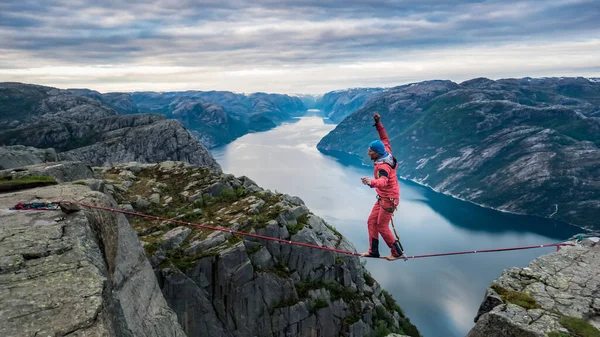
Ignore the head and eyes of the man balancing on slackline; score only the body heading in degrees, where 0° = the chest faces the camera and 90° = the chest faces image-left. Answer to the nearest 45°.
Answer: approximately 90°
